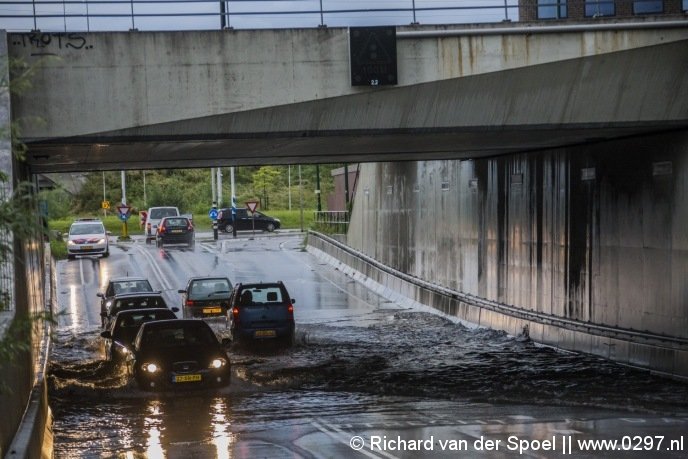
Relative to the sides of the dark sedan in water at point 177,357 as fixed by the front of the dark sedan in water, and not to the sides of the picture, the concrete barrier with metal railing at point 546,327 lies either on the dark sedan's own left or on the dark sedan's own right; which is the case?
on the dark sedan's own left

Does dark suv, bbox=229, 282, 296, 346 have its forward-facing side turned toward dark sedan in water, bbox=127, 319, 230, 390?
no

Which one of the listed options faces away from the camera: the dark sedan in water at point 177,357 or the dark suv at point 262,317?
the dark suv

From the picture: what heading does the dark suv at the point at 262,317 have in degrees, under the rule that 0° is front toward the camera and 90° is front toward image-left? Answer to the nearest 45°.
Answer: approximately 180°

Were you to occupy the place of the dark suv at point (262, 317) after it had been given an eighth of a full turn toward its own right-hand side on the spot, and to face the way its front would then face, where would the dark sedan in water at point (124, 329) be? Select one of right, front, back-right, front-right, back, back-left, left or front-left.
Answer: back

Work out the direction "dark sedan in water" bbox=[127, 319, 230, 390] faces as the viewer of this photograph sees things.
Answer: facing the viewer

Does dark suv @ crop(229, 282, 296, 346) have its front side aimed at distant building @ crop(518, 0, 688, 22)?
no

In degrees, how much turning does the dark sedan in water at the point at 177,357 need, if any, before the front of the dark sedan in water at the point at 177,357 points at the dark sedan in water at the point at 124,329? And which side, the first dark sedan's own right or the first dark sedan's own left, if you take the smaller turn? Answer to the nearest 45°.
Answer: approximately 180°

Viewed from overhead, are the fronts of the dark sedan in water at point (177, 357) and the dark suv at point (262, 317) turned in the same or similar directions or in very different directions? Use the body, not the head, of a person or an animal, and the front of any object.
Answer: very different directions

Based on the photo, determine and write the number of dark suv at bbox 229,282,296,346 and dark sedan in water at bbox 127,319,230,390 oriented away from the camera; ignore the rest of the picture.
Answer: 1

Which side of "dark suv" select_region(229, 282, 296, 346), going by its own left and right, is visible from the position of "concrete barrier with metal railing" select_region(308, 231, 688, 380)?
right
